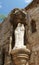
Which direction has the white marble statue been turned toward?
toward the camera

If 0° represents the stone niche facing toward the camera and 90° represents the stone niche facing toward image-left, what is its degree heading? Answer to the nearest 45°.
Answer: approximately 0°
